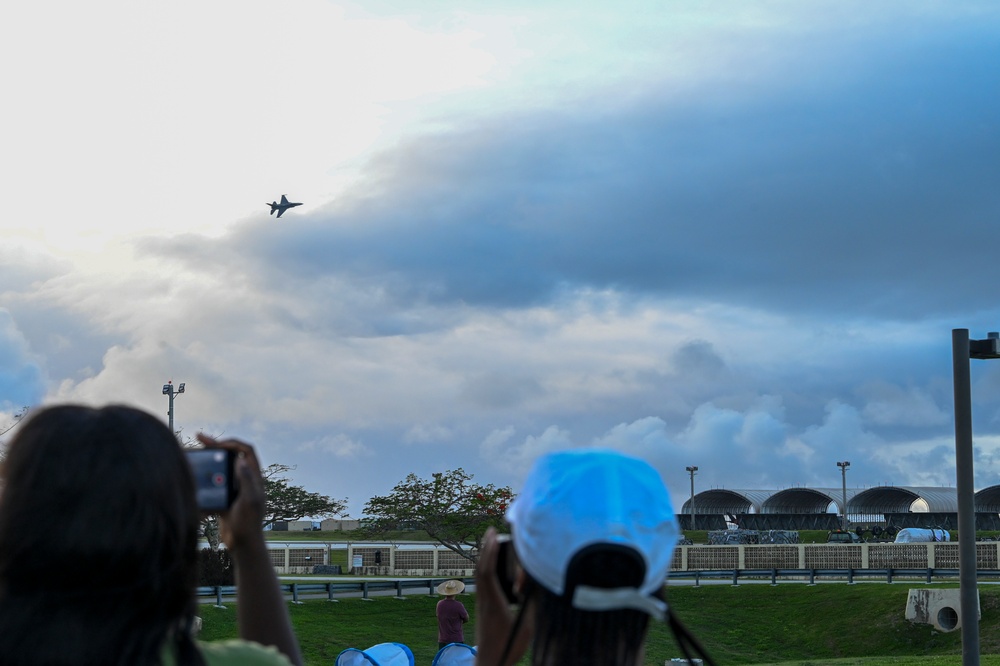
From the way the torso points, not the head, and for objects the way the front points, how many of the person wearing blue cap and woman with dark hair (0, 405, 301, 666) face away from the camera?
2

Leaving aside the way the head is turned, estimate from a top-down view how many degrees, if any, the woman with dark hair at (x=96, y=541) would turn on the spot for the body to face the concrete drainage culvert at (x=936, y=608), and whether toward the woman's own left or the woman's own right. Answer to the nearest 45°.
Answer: approximately 45° to the woman's own right

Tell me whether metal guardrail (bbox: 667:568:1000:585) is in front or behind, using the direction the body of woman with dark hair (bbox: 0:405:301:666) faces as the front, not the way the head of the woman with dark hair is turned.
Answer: in front

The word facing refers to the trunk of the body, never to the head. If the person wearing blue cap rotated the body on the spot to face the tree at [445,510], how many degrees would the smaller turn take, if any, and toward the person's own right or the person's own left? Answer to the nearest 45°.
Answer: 0° — they already face it

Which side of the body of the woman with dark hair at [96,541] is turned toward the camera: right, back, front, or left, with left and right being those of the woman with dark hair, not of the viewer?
back

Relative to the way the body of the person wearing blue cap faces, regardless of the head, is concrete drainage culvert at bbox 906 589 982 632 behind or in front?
in front

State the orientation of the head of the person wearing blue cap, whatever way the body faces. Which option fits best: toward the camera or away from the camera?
away from the camera

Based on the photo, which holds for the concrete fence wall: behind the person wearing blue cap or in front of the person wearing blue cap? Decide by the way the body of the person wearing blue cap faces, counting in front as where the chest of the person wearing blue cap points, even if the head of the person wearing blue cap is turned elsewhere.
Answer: in front

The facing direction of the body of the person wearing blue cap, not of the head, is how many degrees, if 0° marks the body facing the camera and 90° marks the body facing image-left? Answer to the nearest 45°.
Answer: approximately 180°
